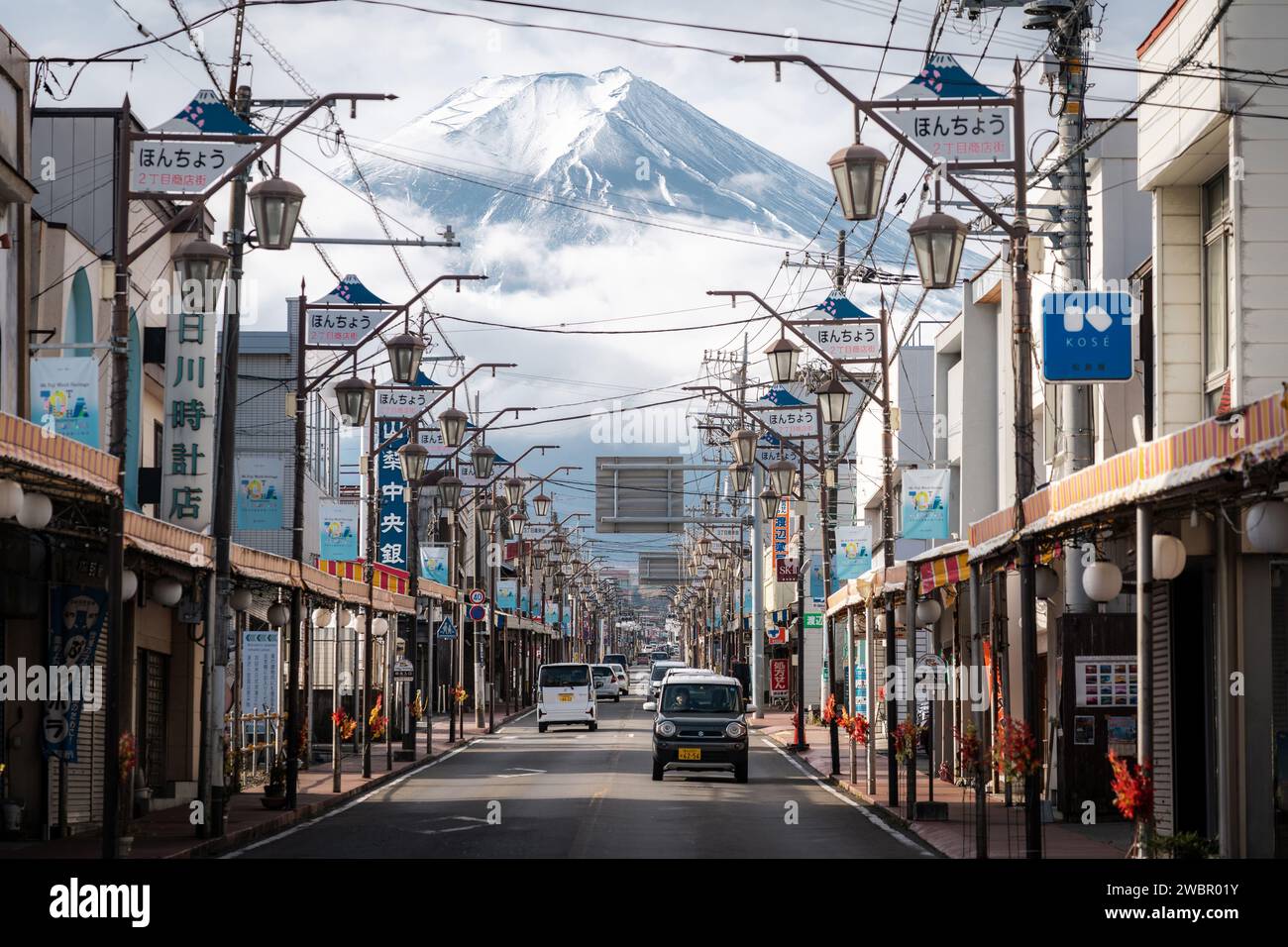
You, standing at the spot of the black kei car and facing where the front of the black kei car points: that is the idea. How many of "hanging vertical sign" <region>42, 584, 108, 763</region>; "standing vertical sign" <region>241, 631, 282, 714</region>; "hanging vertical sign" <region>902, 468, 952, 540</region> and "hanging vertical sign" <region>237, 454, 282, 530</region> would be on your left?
1

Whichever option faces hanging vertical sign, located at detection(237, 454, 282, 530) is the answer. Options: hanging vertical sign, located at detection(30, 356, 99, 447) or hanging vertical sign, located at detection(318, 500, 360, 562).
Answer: hanging vertical sign, located at detection(318, 500, 360, 562)

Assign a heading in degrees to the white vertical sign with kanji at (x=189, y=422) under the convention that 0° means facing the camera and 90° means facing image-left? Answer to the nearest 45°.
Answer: approximately 0°

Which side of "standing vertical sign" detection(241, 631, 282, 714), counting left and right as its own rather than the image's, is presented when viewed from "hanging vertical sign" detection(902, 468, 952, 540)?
left

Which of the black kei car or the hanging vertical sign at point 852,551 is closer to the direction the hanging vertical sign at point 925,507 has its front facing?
the black kei car

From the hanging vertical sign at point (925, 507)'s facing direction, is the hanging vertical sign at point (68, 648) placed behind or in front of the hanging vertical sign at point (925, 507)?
in front

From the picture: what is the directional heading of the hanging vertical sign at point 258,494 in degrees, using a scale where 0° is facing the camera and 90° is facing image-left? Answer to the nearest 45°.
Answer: approximately 0°

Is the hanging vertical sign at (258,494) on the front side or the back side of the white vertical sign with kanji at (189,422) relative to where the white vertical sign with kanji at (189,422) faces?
on the back side

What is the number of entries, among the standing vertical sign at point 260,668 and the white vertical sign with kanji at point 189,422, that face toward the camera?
2

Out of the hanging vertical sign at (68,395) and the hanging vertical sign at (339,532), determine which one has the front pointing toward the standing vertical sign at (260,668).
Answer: the hanging vertical sign at (339,532)
